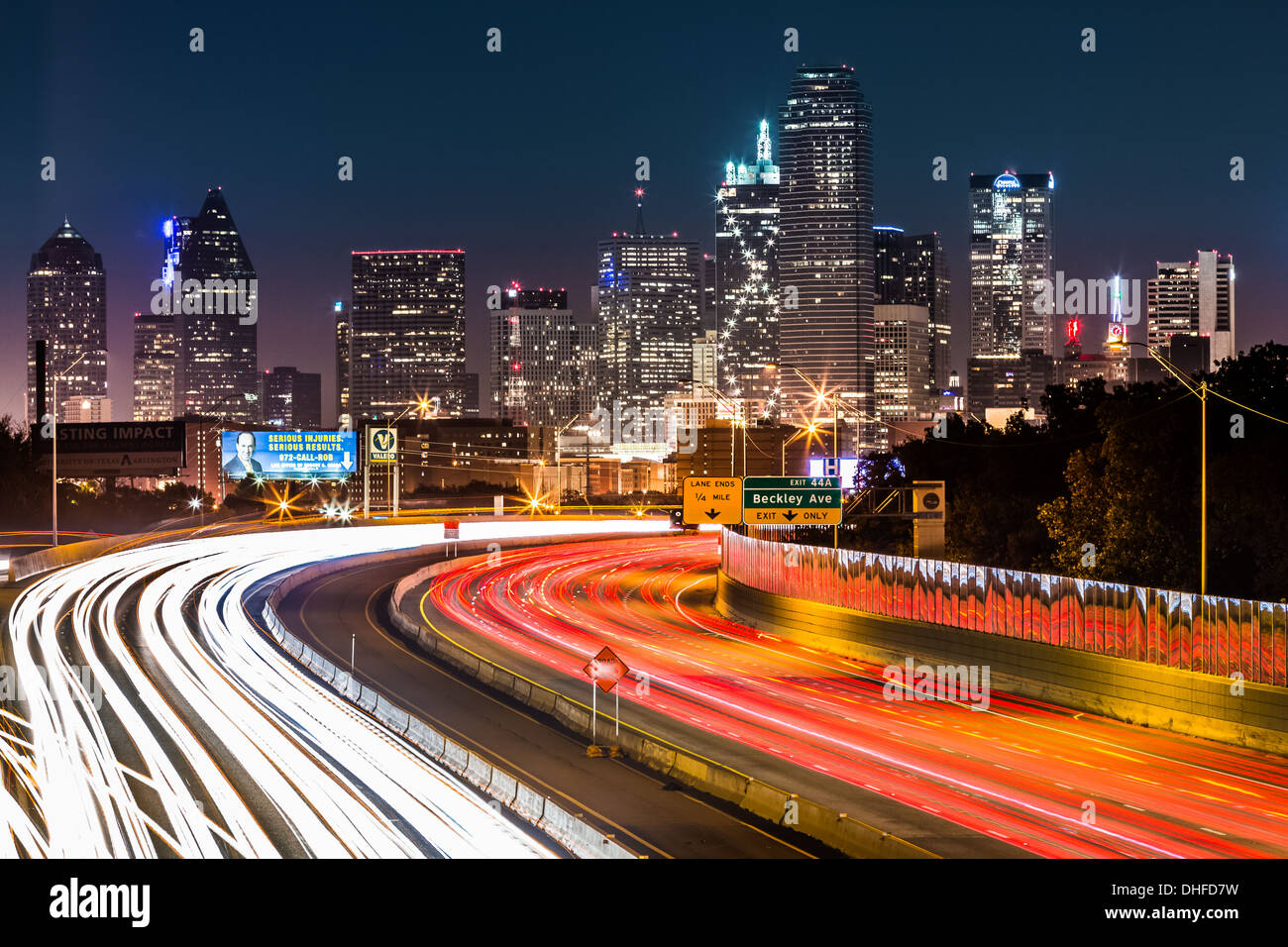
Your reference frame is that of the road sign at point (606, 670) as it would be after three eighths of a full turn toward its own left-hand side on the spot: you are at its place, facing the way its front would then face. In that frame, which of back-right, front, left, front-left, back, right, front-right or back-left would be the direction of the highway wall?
front

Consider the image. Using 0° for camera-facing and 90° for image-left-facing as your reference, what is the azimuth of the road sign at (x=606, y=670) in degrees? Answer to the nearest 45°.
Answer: approximately 0°
